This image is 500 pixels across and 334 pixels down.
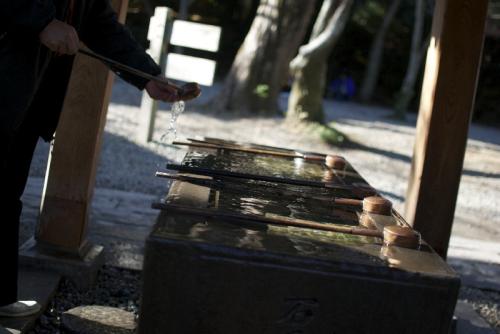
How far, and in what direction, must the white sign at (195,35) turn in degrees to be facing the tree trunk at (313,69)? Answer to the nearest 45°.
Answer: approximately 135° to its left

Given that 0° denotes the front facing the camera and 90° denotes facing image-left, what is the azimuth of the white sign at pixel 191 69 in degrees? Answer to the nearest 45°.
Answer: approximately 0°

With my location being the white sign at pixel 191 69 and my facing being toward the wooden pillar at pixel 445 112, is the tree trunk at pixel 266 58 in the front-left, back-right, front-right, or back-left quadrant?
back-left

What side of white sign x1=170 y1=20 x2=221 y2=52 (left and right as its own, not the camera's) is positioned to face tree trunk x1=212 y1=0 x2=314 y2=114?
back

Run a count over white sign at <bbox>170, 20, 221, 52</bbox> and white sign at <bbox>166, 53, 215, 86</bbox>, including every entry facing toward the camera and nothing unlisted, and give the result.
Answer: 2

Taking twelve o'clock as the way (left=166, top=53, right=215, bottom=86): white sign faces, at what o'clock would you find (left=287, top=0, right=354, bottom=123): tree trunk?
The tree trunk is roughly at 7 o'clock from the white sign.

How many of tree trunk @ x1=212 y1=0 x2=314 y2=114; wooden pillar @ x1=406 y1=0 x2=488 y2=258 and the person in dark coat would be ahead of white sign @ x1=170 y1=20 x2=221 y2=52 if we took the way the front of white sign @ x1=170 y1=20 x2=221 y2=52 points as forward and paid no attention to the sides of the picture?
2

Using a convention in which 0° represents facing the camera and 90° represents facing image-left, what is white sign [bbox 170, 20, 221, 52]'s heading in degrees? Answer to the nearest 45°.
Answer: approximately 0°

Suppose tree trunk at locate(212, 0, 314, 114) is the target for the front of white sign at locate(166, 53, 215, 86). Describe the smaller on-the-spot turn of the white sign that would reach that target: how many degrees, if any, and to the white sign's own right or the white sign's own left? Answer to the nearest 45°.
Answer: approximately 180°
